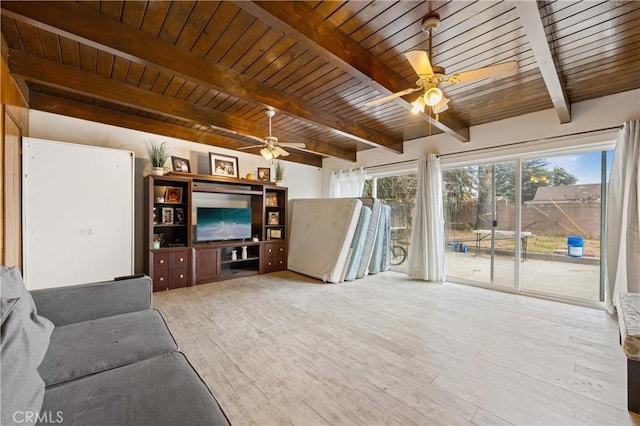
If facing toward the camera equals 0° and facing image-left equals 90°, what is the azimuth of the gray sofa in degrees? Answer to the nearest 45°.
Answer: approximately 270°

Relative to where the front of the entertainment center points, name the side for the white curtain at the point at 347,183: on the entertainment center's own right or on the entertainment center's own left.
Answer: on the entertainment center's own left

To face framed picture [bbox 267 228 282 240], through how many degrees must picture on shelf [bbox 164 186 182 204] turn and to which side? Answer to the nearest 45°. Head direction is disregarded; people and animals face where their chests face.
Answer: approximately 45° to its left

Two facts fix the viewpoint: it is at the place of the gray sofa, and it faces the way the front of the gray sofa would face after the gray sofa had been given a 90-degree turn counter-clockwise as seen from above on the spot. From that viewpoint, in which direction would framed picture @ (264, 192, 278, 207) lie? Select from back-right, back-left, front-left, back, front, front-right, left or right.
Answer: front-right

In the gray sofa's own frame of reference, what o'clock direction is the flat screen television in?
The flat screen television is roughly at 10 o'clock from the gray sofa.

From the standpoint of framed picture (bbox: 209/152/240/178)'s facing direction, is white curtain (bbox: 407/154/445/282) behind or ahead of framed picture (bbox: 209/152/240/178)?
ahead

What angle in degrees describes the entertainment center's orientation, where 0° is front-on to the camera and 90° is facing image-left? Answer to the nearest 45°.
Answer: approximately 315°

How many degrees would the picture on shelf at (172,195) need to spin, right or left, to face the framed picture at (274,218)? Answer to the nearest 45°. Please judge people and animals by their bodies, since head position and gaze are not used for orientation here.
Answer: approximately 45° to its left

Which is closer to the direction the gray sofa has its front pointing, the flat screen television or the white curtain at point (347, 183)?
the white curtain

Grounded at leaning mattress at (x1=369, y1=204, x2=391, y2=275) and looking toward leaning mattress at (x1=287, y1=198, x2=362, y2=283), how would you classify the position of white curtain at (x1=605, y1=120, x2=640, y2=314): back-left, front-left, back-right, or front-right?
back-left

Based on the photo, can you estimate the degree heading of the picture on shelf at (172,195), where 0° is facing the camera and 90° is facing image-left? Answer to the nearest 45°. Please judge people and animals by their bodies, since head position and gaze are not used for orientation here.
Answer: approximately 315°
